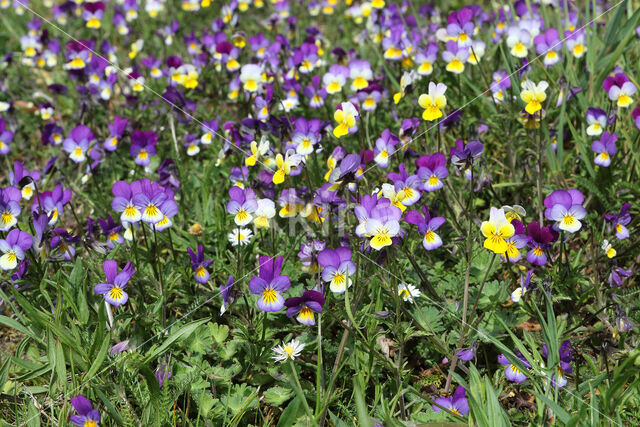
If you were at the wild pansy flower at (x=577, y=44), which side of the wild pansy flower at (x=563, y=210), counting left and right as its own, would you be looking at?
back

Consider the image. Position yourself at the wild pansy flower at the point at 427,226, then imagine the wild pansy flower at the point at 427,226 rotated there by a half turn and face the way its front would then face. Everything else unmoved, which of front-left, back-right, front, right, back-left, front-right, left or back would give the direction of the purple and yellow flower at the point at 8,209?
left

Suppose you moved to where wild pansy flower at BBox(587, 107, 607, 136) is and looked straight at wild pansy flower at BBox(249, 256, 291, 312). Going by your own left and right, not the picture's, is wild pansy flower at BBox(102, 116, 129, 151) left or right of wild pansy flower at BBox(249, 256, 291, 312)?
right

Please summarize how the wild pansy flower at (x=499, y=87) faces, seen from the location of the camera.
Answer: facing the viewer and to the left of the viewer

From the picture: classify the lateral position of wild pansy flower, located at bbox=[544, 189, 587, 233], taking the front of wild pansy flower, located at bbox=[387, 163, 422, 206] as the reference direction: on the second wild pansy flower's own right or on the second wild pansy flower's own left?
on the second wild pansy flower's own left

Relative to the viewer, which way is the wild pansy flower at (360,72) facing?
toward the camera

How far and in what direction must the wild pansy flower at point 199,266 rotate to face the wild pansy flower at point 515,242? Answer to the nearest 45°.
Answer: approximately 45° to its left

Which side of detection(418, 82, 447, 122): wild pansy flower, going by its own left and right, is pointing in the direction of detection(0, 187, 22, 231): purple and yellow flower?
right

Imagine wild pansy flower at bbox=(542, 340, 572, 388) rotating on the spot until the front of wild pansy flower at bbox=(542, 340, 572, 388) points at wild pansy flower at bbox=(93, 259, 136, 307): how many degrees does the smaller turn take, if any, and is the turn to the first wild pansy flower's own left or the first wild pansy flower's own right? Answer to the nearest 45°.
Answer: approximately 45° to the first wild pansy flower's own right

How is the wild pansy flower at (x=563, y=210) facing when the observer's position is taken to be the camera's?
facing the viewer

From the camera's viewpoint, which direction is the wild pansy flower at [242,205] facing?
toward the camera

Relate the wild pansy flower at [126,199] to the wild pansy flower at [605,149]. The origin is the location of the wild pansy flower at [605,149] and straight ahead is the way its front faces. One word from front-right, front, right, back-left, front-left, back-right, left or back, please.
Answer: front-right
